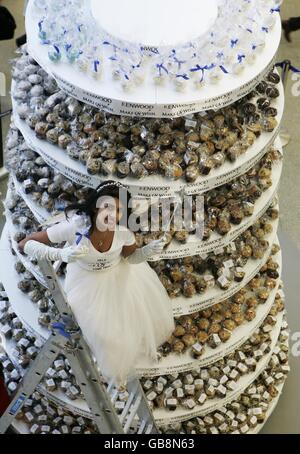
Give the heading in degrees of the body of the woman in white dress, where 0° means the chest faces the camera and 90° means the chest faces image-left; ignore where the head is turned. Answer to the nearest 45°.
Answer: approximately 0°
